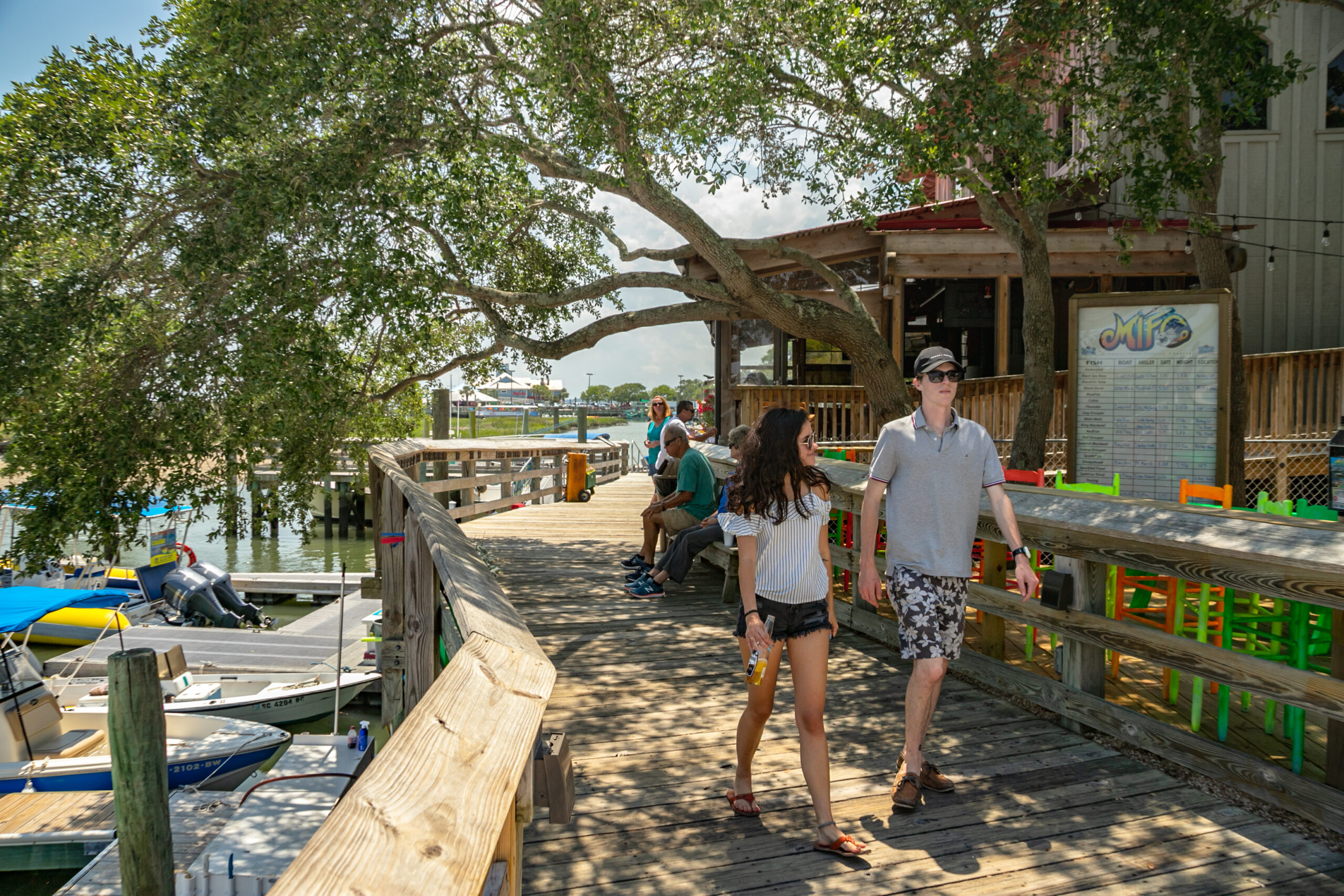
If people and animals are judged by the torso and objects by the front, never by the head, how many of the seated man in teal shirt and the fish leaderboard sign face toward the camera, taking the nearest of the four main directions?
1

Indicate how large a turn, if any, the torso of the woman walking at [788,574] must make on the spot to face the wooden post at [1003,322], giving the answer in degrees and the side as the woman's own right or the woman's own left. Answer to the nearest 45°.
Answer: approximately 135° to the woman's own left

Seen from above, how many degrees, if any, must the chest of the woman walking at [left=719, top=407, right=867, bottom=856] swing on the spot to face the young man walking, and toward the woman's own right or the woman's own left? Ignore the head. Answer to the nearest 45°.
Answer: approximately 90° to the woman's own left

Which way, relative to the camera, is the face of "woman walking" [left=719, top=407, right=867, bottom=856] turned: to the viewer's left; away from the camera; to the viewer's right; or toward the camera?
to the viewer's right

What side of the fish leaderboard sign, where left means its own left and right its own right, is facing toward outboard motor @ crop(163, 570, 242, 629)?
right

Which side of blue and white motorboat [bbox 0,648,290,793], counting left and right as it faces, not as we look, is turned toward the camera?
right

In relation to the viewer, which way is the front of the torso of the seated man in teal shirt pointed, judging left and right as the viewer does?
facing to the left of the viewer

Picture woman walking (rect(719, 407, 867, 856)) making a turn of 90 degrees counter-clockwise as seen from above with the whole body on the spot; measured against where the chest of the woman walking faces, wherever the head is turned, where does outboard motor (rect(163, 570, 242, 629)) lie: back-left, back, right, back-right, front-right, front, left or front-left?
left

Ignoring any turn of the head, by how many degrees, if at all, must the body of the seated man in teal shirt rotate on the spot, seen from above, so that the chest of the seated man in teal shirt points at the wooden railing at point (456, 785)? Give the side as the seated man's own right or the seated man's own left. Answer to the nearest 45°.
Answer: approximately 90° to the seated man's own left

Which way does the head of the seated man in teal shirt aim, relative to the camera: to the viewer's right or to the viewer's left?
to the viewer's left

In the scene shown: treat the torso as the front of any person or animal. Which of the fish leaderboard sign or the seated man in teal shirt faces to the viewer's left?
the seated man in teal shirt

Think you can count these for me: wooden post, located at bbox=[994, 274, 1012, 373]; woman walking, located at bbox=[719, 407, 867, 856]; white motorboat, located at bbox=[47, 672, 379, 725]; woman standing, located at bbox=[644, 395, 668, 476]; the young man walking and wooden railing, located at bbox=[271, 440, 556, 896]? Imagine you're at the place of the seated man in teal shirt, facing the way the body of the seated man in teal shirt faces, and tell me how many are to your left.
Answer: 3
